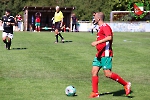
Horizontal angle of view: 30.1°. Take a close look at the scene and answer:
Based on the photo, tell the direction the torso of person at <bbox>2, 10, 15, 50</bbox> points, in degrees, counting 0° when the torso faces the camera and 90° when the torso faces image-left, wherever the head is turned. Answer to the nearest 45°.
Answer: approximately 0°

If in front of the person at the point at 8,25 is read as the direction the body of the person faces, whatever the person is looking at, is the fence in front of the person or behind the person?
behind

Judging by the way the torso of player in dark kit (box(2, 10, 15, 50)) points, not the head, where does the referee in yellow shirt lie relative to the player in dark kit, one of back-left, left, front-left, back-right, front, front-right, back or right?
back-left

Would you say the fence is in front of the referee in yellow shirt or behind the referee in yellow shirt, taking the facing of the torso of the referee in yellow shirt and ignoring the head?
behind

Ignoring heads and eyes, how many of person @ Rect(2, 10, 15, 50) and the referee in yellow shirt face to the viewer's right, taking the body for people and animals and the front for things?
0

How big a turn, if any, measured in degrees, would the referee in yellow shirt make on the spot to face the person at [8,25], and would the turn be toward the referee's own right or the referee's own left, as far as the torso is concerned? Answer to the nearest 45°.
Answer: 0° — they already face them
